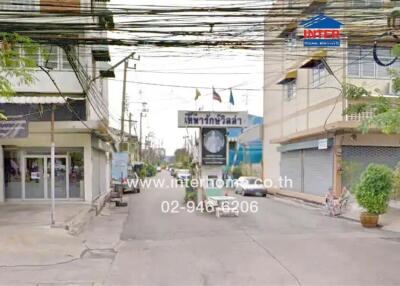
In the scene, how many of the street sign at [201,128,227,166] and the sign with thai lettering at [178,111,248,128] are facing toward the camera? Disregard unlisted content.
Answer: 2

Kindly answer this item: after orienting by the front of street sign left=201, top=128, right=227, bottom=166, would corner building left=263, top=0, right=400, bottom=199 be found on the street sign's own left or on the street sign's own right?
on the street sign's own left

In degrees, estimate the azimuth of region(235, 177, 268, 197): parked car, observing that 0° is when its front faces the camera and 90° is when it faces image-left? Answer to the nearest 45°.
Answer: approximately 315°
